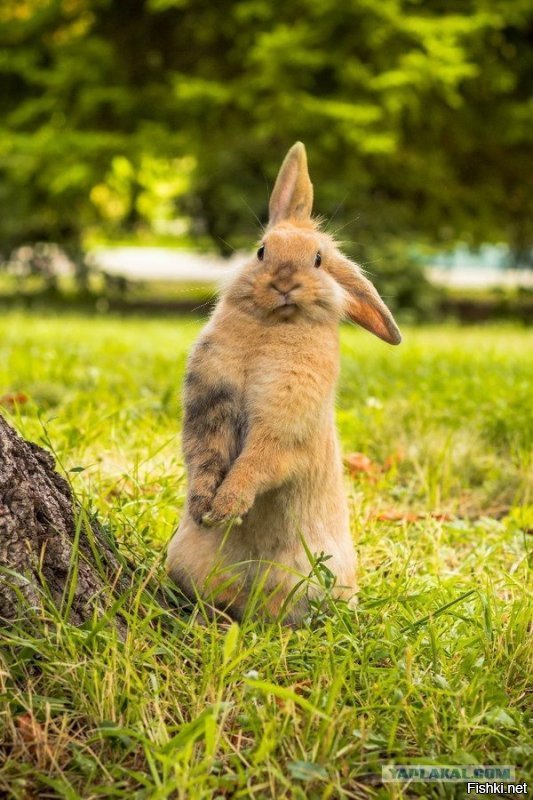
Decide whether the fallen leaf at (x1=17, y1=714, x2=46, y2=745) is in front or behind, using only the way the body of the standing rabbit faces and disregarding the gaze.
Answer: in front

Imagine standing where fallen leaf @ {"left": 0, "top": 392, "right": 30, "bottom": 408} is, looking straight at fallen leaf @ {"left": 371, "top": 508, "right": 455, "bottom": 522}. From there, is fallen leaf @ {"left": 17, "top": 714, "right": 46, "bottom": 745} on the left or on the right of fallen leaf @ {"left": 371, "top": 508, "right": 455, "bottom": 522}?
right

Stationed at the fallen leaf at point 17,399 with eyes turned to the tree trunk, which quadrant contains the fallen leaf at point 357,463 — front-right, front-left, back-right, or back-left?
front-left

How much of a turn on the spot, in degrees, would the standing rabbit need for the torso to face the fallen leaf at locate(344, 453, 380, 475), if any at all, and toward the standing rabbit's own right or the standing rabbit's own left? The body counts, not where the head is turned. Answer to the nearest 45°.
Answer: approximately 180°

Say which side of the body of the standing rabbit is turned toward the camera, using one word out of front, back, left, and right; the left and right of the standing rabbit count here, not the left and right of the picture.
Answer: front
